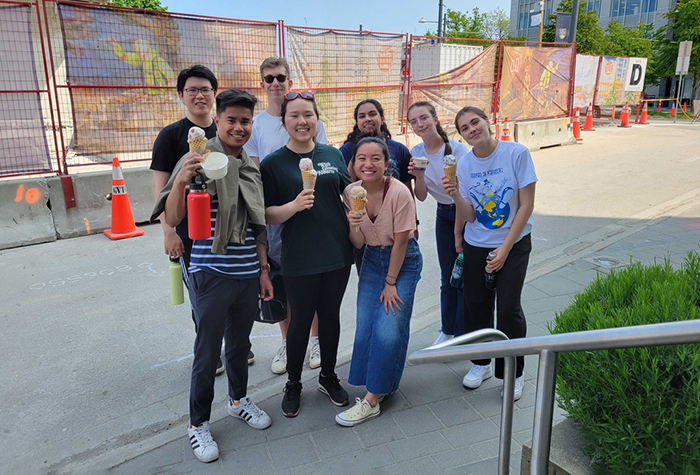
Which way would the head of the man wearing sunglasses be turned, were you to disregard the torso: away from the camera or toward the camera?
toward the camera

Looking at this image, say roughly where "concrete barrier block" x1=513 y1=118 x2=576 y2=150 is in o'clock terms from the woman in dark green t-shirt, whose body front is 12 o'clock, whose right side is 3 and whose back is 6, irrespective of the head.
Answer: The concrete barrier block is roughly at 7 o'clock from the woman in dark green t-shirt.

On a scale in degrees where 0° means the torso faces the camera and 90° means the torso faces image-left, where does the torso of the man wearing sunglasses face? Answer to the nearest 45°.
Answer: approximately 0°

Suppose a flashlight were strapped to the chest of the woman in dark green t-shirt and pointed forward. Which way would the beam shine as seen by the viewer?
toward the camera

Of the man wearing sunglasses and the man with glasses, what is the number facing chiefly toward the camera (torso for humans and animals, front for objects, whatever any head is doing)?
2

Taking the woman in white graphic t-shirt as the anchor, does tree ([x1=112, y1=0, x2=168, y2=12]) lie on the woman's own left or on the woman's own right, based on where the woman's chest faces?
on the woman's own right

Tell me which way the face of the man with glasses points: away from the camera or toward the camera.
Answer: toward the camera

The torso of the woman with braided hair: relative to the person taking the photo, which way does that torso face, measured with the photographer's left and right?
facing the viewer and to the left of the viewer

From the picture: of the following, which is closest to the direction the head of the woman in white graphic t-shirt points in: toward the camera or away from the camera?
toward the camera

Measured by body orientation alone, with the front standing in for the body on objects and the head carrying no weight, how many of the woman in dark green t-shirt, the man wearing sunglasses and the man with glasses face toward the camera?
3
